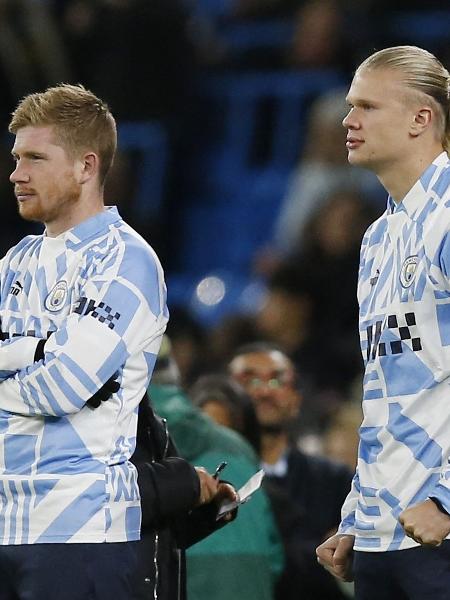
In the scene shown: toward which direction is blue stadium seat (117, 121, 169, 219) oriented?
toward the camera

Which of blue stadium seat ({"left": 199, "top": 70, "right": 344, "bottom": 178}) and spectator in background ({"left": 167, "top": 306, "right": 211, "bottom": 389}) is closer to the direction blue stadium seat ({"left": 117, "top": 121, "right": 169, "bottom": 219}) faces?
the spectator in background

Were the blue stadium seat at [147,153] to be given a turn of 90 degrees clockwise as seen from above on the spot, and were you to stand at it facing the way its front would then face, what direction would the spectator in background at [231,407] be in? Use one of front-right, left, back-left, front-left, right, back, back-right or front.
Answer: left

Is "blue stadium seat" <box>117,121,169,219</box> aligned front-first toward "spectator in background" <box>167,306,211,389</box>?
yes

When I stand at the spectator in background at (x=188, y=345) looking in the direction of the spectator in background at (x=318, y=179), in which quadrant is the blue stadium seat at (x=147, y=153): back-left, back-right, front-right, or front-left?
front-left

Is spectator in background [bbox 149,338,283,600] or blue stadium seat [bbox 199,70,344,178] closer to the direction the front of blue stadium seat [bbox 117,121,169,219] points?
the spectator in background

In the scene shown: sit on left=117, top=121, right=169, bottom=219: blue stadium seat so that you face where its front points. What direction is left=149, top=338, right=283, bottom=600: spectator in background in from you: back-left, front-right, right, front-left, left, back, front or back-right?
front

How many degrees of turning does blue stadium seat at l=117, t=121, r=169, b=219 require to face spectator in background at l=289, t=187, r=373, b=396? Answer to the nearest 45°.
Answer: approximately 45° to its left

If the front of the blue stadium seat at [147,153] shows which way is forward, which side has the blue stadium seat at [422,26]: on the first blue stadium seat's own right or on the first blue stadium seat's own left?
on the first blue stadium seat's own left

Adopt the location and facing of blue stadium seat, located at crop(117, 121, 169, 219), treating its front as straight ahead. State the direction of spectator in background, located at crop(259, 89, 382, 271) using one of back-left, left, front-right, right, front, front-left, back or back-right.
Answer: front-left

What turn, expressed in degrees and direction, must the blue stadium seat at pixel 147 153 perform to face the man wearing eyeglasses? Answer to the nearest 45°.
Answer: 0° — it already faces them

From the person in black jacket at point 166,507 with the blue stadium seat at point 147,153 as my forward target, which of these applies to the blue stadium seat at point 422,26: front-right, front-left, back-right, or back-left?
front-right

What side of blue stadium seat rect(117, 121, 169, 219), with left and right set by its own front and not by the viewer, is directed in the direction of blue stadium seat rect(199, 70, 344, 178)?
left

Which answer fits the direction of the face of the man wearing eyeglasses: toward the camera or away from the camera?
toward the camera

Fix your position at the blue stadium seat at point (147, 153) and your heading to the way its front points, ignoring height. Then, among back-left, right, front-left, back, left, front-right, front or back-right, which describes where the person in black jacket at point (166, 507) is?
front
